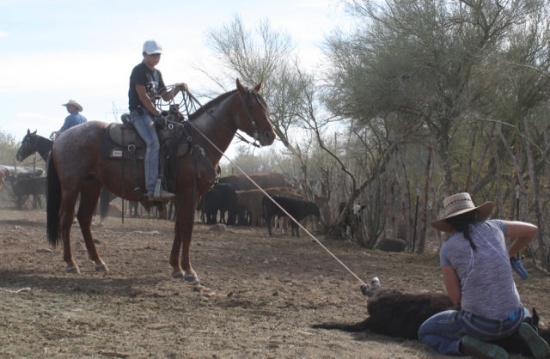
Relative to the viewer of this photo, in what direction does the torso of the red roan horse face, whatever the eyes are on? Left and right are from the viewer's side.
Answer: facing to the right of the viewer

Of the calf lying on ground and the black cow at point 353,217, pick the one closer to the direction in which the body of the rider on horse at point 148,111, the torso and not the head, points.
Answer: the calf lying on ground

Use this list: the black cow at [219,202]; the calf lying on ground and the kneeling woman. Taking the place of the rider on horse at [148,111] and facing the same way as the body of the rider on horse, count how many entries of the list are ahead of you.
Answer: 2

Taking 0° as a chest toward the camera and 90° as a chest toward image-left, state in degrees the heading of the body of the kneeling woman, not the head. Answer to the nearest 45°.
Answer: approximately 135°

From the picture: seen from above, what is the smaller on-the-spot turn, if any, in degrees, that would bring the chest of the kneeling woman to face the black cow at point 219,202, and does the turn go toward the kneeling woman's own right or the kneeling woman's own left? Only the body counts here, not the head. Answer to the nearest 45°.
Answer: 0° — they already face it

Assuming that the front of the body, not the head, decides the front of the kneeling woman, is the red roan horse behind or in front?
in front

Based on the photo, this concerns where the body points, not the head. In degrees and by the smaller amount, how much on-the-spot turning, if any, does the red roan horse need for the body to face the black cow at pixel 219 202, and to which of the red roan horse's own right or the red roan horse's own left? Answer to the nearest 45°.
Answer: approximately 90° to the red roan horse's own left

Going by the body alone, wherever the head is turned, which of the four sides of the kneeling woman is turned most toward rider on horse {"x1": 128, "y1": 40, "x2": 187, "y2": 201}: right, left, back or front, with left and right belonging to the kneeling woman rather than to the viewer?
front

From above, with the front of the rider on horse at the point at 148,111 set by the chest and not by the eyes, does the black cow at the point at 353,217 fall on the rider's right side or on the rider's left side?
on the rider's left side

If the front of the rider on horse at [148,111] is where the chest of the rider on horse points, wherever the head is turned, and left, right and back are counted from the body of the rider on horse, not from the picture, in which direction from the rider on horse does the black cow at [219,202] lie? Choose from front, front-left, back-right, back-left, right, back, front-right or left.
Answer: back-left

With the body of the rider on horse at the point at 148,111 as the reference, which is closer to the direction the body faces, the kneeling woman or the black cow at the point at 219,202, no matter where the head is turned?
the kneeling woman

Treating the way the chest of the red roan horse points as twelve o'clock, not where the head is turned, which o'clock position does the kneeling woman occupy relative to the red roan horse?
The kneeling woman is roughly at 2 o'clock from the red roan horse.

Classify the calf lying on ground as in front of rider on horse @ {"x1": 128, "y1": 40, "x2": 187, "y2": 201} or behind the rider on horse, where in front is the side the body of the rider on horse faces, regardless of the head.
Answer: in front

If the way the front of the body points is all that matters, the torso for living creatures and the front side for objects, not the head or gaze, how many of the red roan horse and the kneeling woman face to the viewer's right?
1
